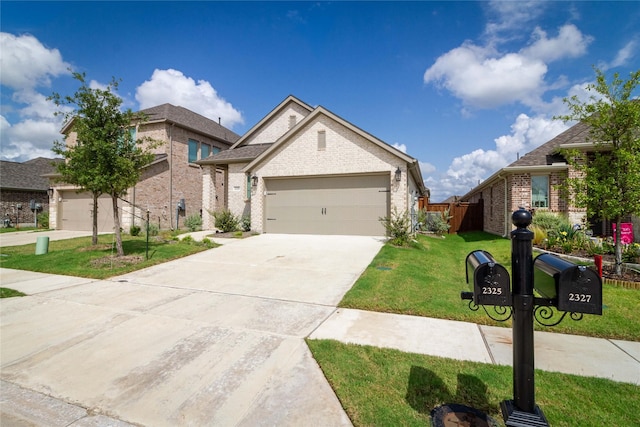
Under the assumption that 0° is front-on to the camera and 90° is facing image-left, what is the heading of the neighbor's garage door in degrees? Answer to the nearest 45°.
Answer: approximately 0°

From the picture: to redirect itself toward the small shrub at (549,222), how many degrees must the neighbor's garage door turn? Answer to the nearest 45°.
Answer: approximately 45° to its left

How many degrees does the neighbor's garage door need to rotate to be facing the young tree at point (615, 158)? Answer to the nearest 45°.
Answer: approximately 45° to its left

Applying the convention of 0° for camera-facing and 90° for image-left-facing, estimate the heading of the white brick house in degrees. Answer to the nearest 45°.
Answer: approximately 0°

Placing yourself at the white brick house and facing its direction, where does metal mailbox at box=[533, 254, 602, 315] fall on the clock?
The metal mailbox is roughly at 12 o'clock from the white brick house.

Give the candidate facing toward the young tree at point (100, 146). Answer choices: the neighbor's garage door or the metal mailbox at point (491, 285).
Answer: the neighbor's garage door

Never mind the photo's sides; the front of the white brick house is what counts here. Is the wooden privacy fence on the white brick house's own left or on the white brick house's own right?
on the white brick house's own left

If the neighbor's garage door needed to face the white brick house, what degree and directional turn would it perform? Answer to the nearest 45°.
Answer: approximately 45° to its left

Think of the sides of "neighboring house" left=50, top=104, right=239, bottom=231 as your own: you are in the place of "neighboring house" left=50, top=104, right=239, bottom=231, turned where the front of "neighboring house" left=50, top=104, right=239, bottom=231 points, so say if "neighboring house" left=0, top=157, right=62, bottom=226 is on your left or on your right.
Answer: on your right

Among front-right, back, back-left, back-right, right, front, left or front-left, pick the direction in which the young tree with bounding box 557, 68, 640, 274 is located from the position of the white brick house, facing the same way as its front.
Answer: front-left

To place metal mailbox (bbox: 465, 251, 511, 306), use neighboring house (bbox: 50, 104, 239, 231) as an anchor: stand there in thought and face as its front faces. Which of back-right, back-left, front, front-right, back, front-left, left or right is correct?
front-left
